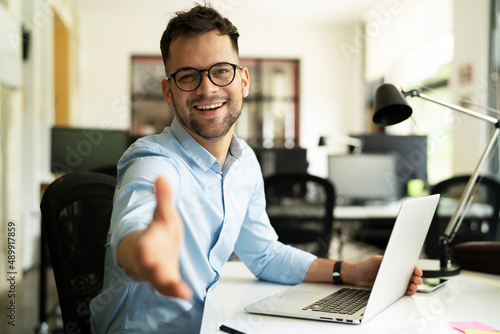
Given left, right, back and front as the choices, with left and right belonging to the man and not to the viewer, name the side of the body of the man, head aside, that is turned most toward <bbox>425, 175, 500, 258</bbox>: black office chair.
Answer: left

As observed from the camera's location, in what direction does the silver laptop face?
facing away from the viewer and to the left of the viewer

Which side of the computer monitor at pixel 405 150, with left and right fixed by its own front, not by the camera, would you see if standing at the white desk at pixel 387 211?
front

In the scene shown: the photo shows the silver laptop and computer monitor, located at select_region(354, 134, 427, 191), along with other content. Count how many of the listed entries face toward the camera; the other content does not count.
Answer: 1

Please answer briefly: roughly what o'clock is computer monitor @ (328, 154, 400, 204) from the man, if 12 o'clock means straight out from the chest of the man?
The computer monitor is roughly at 8 o'clock from the man.

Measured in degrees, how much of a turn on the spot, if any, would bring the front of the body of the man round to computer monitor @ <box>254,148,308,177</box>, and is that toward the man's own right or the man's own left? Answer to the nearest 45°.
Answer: approximately 135° to the man's own left

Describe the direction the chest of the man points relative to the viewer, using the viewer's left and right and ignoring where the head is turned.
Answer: facing the viewer and to the right of the viewer

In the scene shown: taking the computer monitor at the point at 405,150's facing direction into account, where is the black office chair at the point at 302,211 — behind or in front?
in front

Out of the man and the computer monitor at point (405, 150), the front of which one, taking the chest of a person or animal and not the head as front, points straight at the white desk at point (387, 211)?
the computer monitor
